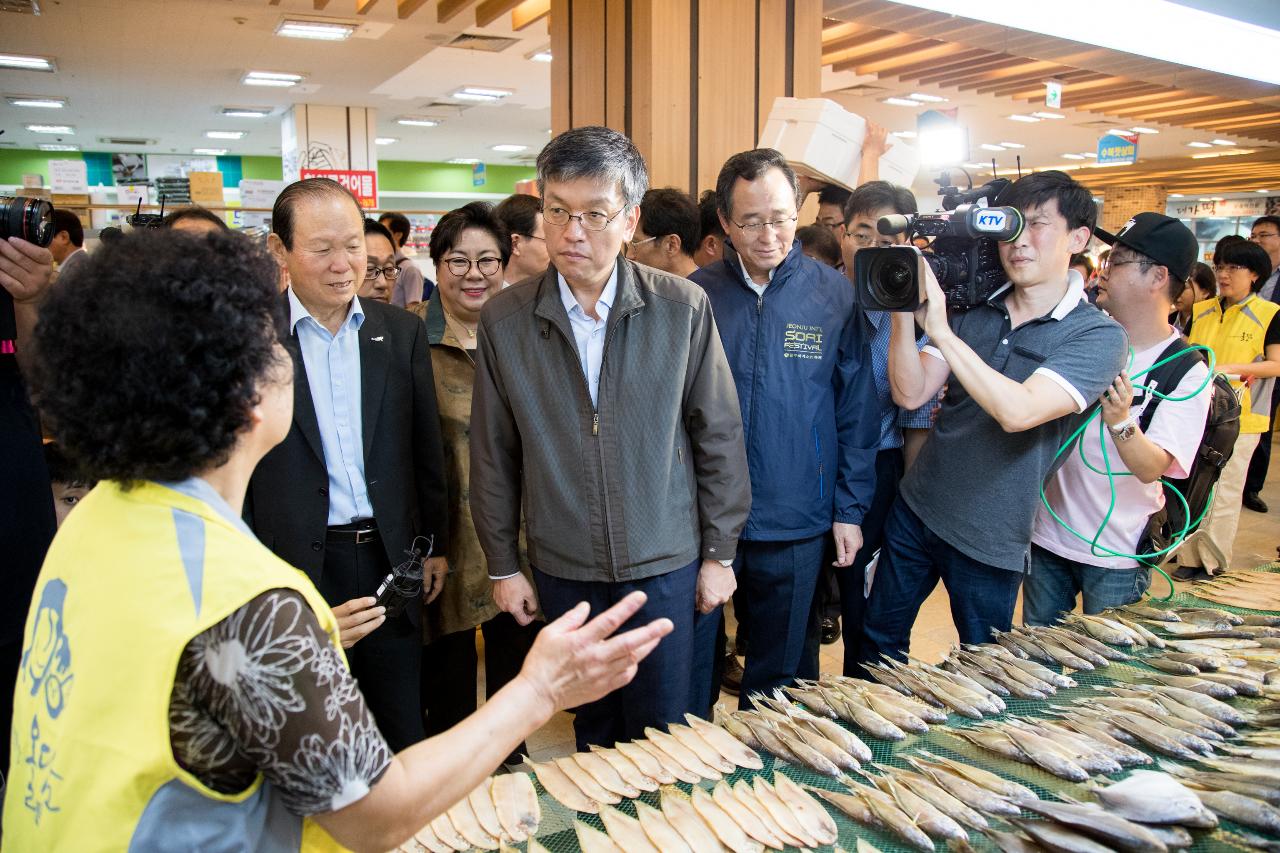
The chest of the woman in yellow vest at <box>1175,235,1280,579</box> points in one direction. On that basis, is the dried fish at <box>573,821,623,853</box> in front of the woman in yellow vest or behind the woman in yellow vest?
in front

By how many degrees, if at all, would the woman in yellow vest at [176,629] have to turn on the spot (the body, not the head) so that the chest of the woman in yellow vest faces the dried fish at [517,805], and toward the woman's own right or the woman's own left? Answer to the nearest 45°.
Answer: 0° — they already face it

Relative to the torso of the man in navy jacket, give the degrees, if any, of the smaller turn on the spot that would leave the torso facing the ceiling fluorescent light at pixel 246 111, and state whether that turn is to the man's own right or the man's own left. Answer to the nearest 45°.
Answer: approximately 135° to the man's own right

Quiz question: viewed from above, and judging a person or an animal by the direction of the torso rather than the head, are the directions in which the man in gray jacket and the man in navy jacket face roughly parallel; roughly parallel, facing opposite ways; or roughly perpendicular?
roughly parallel

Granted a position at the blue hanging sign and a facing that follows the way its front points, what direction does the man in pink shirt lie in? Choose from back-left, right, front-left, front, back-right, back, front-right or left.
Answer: front

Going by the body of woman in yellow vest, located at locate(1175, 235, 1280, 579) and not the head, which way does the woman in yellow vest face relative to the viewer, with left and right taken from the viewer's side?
facing the viewer and to the left of the viewer

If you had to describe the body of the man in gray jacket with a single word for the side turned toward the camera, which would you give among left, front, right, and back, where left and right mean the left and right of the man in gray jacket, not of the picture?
front

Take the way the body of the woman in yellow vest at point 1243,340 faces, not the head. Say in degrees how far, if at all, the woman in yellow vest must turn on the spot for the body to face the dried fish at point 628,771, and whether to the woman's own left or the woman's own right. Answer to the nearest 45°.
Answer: approximately 45° to the woman's own left

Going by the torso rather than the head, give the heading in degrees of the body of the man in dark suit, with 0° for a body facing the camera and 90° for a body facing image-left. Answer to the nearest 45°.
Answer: approximately 0°

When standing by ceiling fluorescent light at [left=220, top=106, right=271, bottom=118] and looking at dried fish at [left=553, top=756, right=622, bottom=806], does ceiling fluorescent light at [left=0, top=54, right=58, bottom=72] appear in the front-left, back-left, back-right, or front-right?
front-right

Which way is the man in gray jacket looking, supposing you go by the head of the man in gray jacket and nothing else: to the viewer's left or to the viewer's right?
to the viewer's left

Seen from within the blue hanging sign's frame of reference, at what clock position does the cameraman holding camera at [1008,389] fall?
The cameraman holding camera is roughly at 12 o'clock from the blue hanging sign.

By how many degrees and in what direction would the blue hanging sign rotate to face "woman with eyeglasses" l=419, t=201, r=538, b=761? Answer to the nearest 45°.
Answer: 0° — it already faces them

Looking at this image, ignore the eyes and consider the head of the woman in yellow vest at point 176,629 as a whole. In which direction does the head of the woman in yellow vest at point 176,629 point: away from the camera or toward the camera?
away from the camera

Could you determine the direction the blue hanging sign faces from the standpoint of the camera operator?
facing the viewer

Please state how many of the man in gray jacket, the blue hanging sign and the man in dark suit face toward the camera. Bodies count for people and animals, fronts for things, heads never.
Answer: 3

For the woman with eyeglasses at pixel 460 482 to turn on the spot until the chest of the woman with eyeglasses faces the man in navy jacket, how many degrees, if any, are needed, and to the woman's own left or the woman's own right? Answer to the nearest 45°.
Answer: approximately 45° to the woman's own left
